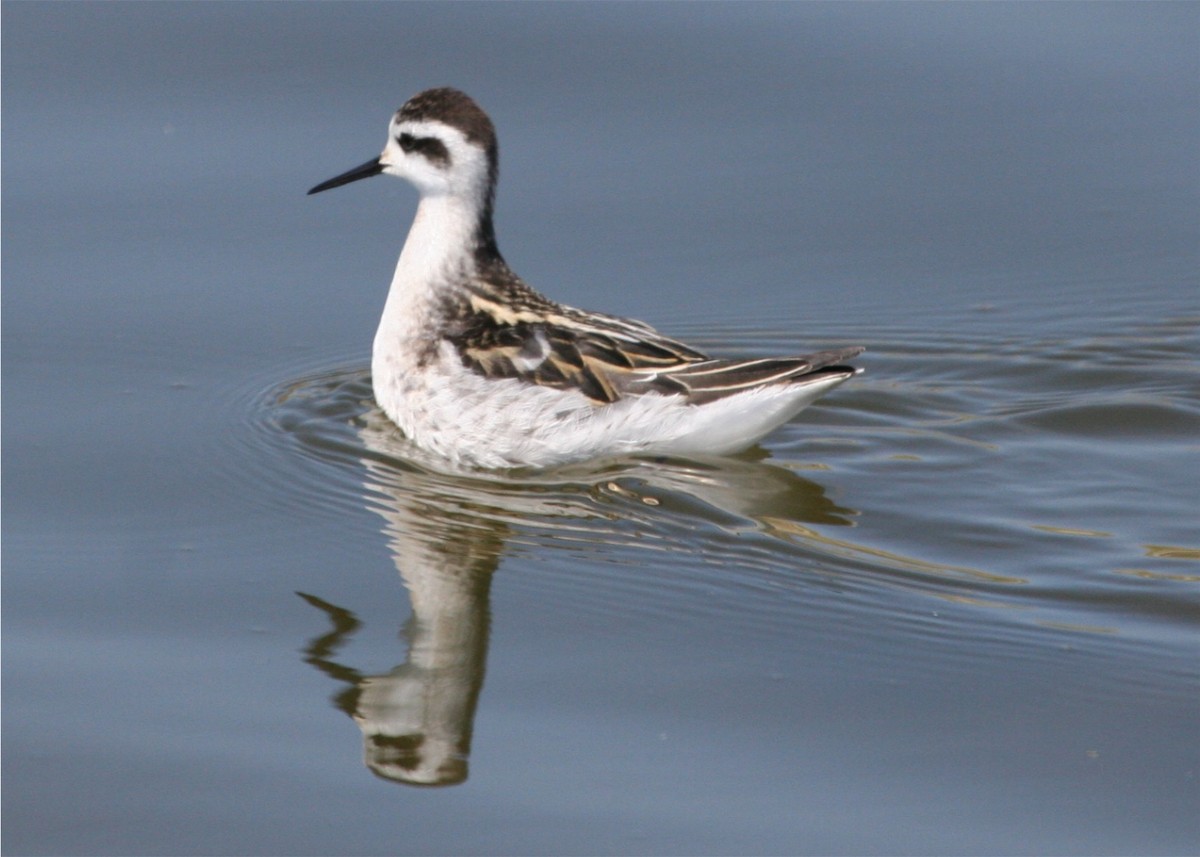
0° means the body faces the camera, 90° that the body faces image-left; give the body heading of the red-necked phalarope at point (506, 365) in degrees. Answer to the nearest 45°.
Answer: approximately 90°
